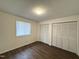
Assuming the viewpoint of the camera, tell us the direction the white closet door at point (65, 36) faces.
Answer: facing the viewer and to the left of the viewer

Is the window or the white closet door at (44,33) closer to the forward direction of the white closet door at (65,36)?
the window

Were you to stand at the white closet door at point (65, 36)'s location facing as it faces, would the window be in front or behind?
in front

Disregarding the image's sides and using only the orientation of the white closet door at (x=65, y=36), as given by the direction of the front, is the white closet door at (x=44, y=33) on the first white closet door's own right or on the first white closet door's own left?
on the first white closet door's own right

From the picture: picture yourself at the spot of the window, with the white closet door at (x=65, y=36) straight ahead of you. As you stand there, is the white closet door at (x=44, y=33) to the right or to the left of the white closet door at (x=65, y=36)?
left

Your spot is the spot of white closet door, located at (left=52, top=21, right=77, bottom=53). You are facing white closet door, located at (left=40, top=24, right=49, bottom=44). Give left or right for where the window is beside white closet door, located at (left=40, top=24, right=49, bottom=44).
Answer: left
